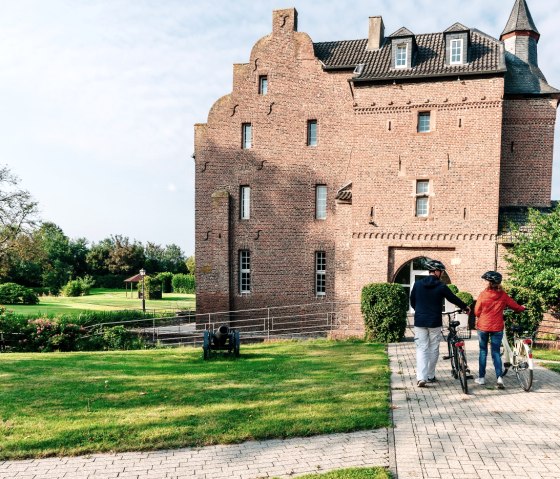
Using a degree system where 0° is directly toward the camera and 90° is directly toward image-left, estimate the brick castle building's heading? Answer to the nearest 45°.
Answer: approximately 0°

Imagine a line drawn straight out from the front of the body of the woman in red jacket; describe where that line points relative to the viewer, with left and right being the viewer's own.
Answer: facing away from the viewer

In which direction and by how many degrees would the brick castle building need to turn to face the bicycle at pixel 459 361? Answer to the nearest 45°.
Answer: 0° — it already faces it

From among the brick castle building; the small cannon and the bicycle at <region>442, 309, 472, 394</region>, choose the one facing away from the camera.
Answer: the bicycle

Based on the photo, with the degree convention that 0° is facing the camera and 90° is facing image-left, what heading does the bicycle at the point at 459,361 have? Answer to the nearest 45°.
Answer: approximately 180°

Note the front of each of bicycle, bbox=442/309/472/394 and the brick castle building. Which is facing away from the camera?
the bicycle
